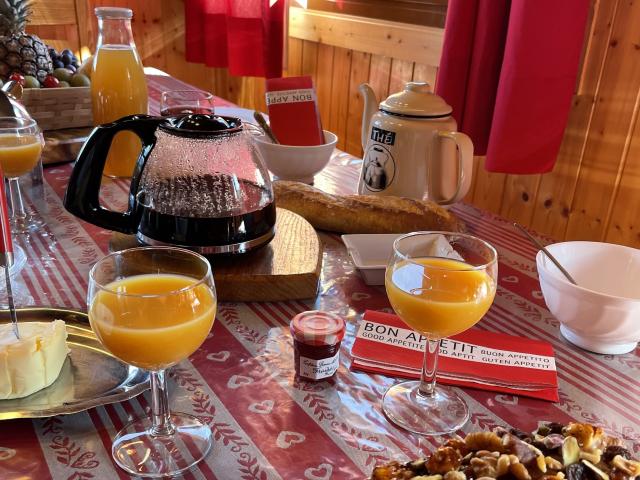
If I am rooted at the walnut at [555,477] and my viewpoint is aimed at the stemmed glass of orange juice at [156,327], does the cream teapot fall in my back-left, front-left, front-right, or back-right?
front-right

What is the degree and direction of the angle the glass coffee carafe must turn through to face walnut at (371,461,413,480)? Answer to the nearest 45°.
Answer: approximately 90° to its right

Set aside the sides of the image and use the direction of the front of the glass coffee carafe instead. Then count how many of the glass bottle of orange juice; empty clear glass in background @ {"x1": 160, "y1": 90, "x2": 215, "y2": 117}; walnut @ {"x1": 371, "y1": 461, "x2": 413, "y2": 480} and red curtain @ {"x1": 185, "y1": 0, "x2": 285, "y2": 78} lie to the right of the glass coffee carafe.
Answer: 1

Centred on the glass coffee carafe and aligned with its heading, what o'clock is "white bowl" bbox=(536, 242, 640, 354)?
The white bowl is roughly at 1 o'clock from the glass coffee carafe.

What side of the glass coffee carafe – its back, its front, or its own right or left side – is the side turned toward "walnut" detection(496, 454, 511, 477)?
right

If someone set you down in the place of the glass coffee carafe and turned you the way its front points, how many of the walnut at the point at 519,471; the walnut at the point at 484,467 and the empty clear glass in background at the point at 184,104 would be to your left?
1

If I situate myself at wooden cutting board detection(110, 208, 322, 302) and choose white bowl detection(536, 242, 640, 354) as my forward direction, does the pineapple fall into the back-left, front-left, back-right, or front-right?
back-left

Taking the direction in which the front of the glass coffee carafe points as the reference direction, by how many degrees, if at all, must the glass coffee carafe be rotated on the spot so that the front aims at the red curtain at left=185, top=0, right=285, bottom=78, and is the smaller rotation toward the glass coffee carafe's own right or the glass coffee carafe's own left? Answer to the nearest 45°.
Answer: approximately 90° to the glass coffee carafe's own left

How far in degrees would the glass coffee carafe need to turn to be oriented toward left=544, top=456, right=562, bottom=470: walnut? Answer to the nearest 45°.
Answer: approximately 90° to its right

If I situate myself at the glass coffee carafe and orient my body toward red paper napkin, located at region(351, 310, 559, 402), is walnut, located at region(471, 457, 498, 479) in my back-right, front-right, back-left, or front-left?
front-right

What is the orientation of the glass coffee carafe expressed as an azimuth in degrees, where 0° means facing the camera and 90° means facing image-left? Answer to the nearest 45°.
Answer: approximately 270°

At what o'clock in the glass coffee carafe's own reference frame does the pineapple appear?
The pineapple is roughly at 8 o'clock from the glass coffee carafe.

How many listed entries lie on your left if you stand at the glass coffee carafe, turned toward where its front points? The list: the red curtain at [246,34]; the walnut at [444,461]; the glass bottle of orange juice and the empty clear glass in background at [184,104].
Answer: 3
